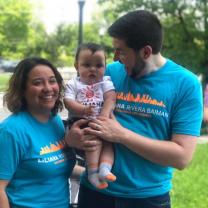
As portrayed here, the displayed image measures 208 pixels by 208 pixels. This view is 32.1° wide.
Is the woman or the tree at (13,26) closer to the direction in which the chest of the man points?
the woman

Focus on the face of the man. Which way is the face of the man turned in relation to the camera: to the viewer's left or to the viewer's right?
to the viewer's left

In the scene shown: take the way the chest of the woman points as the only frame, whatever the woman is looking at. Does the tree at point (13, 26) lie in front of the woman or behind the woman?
behind

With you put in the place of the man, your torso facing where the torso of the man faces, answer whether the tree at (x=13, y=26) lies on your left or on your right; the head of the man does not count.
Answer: on your right

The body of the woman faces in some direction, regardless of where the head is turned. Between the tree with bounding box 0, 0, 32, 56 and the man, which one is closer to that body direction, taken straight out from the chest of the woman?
the man

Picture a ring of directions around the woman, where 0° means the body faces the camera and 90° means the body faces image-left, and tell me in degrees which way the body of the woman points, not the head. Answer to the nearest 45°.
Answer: approximately 315°

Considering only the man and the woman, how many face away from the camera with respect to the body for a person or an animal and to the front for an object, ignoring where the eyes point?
0
